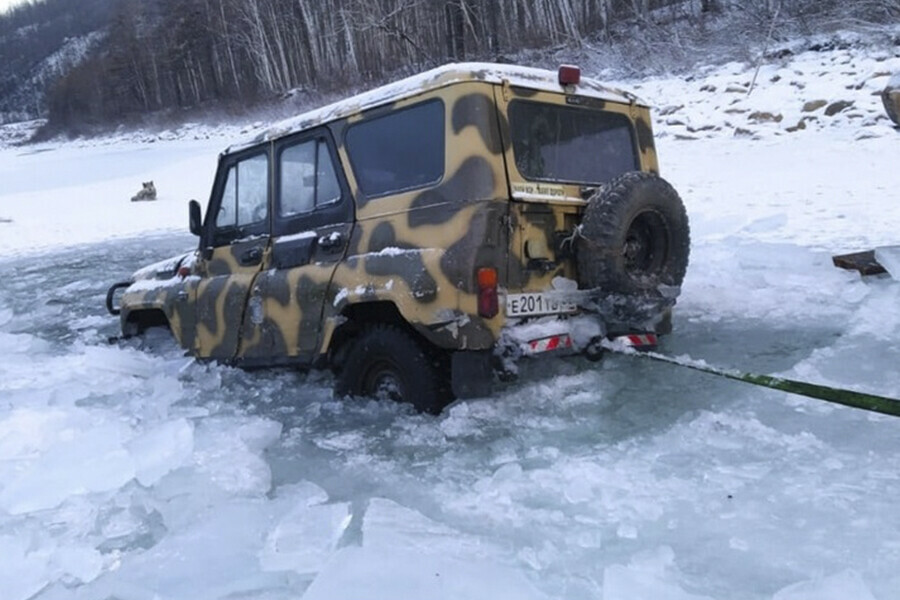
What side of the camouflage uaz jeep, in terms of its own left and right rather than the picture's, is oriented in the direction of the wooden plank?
right

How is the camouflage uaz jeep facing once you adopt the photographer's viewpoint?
facing away from the viewer and to the left of the viewer

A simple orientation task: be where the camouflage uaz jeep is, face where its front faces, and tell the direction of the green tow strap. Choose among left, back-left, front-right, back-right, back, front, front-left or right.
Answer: back
